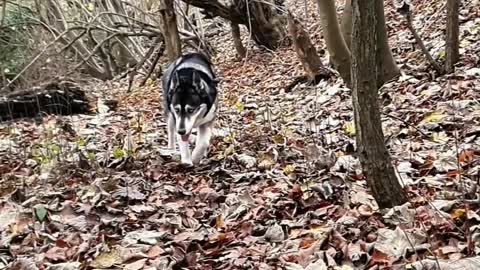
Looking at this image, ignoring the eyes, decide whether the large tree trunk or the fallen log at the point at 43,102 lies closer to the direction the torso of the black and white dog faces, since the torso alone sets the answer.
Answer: the large tree trunk

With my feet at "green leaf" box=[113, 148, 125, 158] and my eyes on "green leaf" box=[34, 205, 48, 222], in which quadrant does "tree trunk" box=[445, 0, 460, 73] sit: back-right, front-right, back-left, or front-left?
back-left

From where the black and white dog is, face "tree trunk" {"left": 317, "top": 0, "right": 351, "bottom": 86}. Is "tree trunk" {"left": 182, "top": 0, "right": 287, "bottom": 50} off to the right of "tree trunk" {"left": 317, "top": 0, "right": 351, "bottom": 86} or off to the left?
left

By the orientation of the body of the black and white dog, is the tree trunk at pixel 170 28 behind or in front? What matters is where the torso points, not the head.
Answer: behind

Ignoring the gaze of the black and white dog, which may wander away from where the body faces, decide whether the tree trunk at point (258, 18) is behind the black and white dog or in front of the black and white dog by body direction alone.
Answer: behind

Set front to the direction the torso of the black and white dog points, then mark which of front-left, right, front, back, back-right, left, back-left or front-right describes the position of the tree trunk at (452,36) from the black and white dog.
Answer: left

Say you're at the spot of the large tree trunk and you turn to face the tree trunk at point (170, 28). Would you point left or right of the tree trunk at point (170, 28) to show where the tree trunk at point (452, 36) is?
right

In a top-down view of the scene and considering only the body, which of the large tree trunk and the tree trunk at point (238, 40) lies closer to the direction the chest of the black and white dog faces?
the large tree trunk

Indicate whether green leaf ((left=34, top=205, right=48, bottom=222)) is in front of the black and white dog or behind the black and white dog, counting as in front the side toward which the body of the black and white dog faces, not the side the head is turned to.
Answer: in front

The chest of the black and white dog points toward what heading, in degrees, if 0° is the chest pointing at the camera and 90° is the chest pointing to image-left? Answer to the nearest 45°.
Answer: approximately 0°
